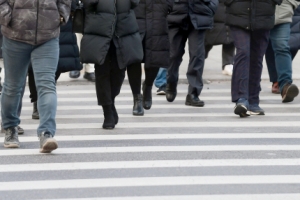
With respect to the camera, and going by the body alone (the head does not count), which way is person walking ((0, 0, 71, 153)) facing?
toward the camera

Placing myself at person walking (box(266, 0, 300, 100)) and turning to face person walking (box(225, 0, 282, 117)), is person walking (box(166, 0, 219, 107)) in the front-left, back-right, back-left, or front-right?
front-right

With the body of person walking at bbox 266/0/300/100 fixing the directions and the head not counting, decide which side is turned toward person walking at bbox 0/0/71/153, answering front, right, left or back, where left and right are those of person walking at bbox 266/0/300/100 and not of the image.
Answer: right

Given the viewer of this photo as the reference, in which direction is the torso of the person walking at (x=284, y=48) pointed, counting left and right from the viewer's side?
facing the viewer and to the right of the viewer
